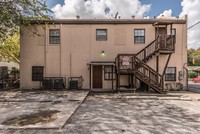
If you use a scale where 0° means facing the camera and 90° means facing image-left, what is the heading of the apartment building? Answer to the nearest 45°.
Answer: approximately 0°

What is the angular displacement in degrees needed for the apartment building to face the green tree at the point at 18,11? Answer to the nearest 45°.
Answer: approximately 45° to its right
